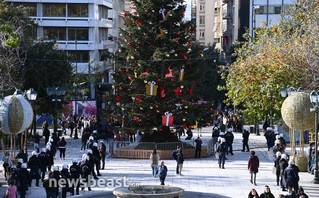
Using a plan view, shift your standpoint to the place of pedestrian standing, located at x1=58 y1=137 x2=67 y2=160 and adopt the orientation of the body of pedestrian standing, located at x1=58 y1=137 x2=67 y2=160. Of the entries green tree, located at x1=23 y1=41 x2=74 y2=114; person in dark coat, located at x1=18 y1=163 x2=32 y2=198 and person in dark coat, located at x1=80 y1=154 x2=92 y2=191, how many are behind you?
2

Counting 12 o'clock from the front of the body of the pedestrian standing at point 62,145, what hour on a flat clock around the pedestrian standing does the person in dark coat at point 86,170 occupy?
The person in dark coat is roughly at 6 o'clock from the pedestrian standing.

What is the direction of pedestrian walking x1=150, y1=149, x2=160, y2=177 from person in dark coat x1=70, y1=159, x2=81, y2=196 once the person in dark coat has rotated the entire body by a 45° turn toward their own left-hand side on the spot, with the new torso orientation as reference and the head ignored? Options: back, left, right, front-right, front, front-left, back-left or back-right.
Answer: right

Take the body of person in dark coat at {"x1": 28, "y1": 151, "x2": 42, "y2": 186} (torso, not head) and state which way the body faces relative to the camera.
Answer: away from the camera

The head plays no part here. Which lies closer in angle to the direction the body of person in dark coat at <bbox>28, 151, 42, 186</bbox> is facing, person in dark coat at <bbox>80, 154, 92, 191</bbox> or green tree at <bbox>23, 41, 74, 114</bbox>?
the green tree

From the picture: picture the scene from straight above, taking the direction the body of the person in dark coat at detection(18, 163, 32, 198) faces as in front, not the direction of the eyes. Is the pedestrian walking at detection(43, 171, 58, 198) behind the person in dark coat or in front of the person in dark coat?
behind

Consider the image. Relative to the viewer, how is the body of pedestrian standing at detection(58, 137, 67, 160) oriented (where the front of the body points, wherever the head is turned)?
away from the camera

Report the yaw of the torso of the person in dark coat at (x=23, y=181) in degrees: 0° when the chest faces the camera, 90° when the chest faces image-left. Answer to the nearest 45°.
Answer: approximately 180°

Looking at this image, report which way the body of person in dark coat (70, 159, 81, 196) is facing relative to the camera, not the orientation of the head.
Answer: away from the camera

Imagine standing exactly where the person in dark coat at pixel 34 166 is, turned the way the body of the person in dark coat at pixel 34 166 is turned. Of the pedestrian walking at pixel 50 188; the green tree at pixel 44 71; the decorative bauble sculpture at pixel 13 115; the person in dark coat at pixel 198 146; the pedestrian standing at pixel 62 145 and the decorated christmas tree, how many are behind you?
1

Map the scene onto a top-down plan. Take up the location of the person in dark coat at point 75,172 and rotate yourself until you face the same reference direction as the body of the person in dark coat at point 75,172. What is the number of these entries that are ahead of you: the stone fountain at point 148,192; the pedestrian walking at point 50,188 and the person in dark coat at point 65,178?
0

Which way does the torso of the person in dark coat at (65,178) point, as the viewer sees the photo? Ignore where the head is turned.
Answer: away from the camera
